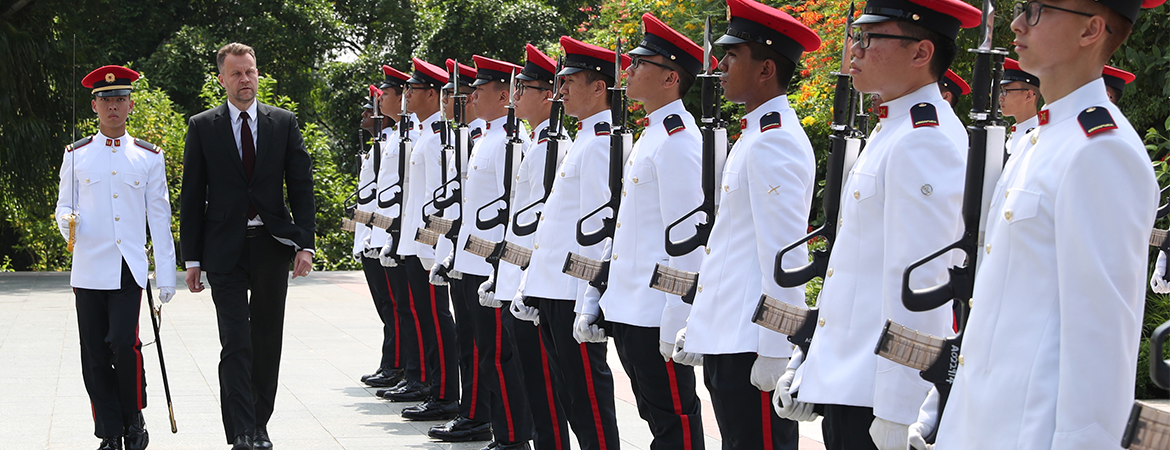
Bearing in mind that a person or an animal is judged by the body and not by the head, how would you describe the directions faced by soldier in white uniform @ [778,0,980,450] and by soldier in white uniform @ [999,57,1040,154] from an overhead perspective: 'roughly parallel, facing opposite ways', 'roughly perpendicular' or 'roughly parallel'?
roughly parallel

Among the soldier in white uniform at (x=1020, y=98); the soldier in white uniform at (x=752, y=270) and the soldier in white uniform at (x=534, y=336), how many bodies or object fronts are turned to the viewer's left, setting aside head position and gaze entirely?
3

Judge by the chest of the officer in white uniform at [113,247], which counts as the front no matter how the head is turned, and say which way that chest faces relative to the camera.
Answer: toward the camera

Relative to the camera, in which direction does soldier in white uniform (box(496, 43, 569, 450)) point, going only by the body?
to the viewer's left

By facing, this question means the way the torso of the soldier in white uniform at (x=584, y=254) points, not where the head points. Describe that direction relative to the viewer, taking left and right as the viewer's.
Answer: facing to the left of the viewer

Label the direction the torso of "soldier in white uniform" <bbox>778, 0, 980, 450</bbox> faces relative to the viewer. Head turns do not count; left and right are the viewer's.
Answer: facing to the left of the viewer

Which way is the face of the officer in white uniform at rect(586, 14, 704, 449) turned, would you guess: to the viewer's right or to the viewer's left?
to the viewer's left

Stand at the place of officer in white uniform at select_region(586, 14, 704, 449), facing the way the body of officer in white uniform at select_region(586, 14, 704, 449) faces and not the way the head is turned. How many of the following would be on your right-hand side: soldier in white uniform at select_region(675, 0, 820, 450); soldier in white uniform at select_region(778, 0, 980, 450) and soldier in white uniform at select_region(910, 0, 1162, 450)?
0

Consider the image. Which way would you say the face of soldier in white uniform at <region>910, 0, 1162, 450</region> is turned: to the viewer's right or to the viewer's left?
to the viewer's left

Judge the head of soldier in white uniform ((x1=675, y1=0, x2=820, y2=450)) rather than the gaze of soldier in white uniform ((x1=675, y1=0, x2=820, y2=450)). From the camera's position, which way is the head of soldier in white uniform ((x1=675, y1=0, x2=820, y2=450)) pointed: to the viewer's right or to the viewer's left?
to the viewer's left

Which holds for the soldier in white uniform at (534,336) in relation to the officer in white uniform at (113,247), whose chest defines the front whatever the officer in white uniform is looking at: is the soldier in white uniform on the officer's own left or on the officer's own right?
on the officer's own left

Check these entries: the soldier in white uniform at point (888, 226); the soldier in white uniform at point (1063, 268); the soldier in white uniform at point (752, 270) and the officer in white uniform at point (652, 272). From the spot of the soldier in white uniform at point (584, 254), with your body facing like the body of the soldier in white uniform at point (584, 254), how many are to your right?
0

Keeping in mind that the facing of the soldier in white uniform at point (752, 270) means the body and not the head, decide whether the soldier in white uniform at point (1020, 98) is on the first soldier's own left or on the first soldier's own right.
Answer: on the first soldier's own right

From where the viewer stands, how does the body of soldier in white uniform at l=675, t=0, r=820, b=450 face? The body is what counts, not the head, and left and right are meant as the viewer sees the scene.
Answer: facing to the left of the viewer

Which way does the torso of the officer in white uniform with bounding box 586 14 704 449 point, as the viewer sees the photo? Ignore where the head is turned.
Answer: to the viewer's left

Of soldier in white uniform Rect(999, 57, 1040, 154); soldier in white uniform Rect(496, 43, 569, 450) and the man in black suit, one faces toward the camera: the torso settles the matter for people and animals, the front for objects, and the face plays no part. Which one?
the man in black suit

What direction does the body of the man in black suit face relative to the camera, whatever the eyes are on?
toward the camera

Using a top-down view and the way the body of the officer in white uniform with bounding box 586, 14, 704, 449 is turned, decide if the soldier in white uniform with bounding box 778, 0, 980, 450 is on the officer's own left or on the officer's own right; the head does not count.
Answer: on the officer's own left

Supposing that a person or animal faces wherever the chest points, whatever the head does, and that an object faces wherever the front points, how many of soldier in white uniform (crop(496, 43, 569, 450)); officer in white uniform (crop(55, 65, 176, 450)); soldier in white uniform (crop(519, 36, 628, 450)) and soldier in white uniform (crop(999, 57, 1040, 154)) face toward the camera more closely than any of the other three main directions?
1

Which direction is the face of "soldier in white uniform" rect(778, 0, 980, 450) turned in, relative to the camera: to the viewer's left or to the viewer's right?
to the viewer's left

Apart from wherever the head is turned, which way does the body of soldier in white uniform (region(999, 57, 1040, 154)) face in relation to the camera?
to the viewer's left
